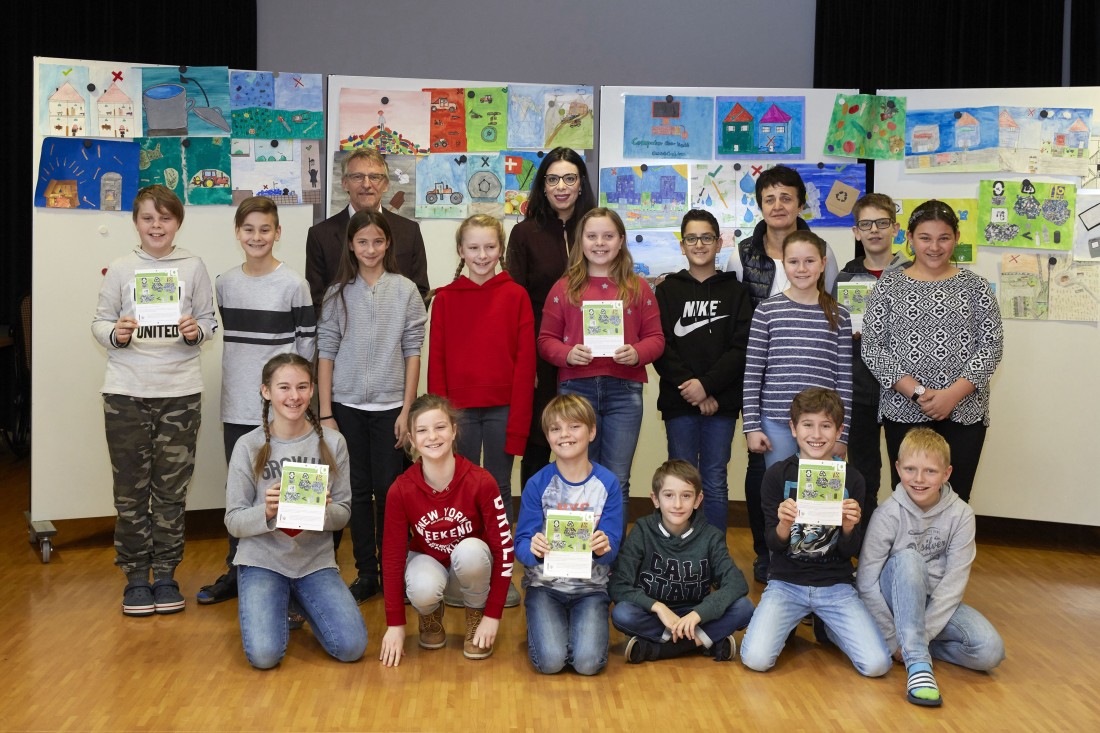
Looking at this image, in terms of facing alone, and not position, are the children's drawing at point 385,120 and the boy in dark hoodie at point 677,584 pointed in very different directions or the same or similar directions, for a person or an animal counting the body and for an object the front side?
same or similar directions

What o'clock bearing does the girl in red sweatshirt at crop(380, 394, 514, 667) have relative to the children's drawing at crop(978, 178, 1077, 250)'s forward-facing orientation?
The girl in red sweatshirt is roughly at 1 o'clock from the children's drawing.

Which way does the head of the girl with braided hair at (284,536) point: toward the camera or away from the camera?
toward the camera

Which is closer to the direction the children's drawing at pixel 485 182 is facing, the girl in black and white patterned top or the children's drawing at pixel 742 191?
the girl in black and white patterned top

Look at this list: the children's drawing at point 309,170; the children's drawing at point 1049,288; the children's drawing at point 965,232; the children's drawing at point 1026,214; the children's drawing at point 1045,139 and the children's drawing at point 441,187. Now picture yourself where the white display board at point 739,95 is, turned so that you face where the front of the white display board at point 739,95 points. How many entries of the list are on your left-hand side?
4

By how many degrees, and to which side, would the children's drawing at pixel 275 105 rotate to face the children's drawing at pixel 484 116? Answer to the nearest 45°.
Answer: approximately 90° to its left

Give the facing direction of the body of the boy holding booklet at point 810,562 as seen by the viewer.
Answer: toward the camera

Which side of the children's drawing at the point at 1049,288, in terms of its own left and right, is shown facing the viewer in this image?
front

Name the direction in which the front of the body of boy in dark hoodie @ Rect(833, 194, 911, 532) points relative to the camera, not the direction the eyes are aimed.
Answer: toward the camera

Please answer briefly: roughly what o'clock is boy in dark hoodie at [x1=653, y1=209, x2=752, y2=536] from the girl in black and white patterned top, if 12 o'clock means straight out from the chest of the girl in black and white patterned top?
The boy in dark hoodie is roughly at 3 o'clock from the girl in black and white patterned top.

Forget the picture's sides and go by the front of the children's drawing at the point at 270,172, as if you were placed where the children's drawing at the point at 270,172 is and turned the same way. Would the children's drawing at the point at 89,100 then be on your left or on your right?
on your right

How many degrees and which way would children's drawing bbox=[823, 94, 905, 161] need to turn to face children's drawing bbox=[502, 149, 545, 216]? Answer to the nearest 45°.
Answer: approximately 90° to its right

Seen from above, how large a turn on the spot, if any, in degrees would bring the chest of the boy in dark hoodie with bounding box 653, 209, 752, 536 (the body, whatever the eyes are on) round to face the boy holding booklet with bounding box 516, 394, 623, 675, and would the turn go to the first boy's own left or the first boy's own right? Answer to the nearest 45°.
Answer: approximately 45° to the first boy's own right

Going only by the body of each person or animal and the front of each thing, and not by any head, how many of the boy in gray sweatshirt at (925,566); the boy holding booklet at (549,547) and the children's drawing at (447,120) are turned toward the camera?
3

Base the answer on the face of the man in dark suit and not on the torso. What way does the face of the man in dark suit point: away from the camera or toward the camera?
toward the camera

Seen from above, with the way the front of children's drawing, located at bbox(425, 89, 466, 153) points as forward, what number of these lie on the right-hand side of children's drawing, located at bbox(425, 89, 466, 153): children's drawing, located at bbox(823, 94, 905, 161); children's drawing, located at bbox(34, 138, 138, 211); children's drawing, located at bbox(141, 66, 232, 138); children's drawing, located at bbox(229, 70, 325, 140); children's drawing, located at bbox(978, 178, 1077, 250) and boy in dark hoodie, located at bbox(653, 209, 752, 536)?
3

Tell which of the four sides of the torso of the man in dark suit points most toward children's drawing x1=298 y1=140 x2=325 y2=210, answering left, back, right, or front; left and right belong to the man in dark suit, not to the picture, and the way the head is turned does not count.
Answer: back
